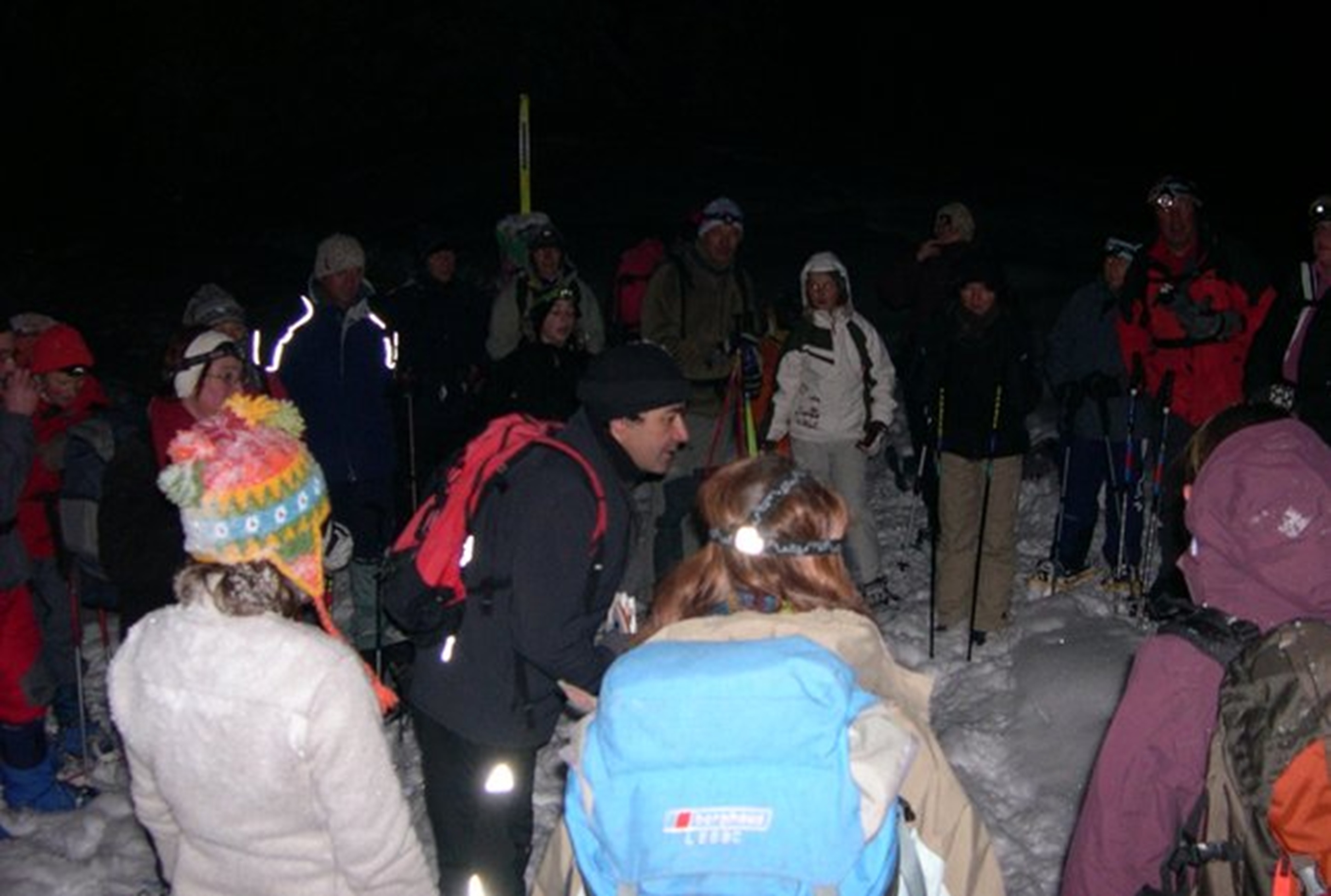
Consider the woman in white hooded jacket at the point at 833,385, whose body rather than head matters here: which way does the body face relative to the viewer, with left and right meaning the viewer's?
facing the viewer

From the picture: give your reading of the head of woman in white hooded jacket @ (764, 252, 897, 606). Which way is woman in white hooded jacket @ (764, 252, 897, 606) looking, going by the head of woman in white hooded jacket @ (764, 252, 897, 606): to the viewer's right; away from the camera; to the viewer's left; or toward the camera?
toward the camera
